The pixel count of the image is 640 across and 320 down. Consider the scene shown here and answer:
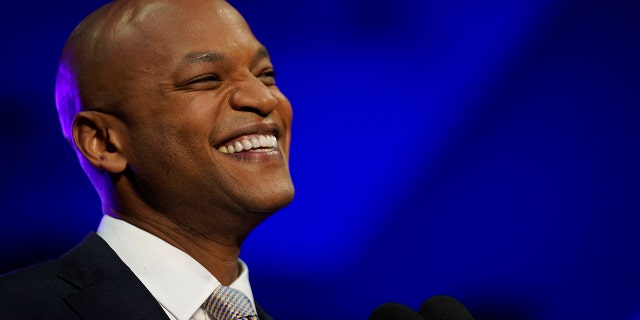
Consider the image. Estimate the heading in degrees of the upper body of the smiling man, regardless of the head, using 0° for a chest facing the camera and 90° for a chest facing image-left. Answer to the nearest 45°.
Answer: approximately 315°
